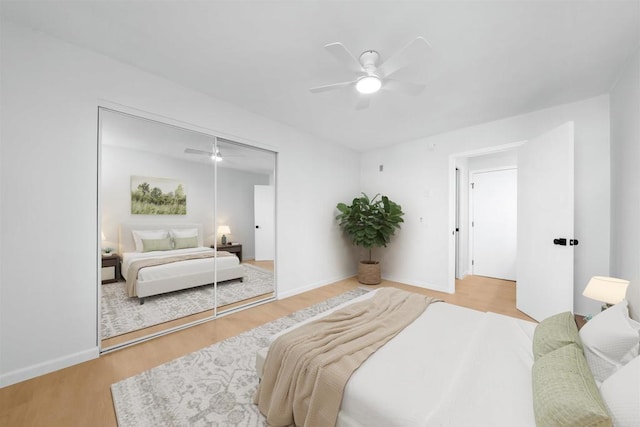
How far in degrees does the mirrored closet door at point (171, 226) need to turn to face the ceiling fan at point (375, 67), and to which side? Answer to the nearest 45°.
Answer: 0° — it already faces it

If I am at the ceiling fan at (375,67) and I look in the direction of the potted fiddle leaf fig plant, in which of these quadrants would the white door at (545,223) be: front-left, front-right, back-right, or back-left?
front-right

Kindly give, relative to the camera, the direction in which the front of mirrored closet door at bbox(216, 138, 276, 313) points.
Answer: facing the viewer and to the right of the viewer

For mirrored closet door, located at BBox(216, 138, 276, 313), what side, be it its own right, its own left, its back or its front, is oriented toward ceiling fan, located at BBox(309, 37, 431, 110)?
front

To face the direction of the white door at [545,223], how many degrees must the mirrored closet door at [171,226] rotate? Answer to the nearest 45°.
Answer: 0° — it already faces it

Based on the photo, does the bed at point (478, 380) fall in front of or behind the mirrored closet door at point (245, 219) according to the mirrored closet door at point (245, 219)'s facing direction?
in front

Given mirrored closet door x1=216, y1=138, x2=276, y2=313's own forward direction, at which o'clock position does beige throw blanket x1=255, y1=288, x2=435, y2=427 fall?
The beige throw blanket is roughly at 1 o'clock from the mirrored closet door.

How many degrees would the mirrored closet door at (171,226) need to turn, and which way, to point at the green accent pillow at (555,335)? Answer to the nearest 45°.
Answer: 0° — it already faces it

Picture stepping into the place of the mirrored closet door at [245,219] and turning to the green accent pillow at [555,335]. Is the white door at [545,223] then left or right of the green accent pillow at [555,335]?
left

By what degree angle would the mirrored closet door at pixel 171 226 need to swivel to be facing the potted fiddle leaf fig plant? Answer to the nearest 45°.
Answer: approximately 45° to its left

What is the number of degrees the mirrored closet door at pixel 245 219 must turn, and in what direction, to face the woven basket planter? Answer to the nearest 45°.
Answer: approximately 45° to its left

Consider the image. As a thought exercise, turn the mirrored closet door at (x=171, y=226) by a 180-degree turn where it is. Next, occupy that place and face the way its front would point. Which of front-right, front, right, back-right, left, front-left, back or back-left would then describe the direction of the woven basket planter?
back-right

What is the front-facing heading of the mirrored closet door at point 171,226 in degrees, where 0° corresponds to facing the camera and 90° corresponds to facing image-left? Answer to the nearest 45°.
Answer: approximately 315°

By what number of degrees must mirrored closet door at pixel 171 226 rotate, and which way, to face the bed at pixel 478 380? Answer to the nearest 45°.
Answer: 0° — it already faces it

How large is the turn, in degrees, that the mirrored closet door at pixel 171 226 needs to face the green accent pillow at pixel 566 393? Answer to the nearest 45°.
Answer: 0° — it already faces it
